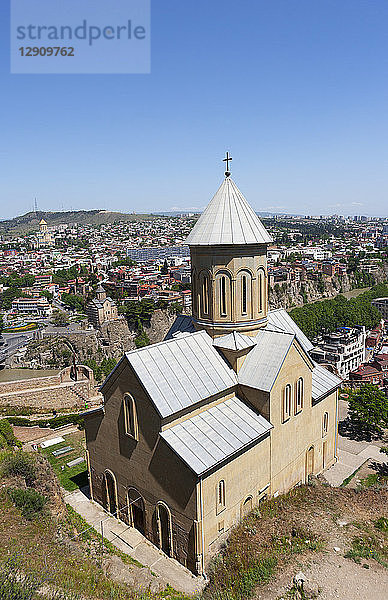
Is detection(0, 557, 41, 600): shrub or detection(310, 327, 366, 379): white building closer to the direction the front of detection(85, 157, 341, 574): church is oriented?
the shrub

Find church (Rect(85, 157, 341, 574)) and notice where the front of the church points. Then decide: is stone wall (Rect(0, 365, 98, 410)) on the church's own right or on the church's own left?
on the church's own right

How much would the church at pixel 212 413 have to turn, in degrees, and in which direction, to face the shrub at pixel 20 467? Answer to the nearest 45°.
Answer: approximately 45° to its right

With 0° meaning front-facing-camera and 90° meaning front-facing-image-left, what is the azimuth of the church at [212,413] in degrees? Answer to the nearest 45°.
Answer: approximately 45°

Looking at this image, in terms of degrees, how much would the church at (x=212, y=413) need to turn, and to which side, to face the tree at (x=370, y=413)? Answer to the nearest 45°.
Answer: approximately 180°

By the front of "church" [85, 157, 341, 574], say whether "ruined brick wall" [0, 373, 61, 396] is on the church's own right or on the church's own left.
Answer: on the church's own right
